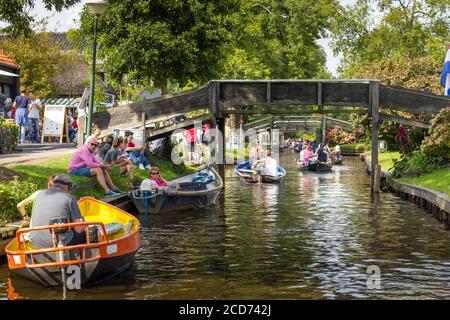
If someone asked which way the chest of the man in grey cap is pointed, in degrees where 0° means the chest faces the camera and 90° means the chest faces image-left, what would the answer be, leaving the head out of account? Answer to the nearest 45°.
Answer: approximately 225°

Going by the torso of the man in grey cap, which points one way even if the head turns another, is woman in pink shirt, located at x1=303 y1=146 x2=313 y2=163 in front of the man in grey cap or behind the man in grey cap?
in front

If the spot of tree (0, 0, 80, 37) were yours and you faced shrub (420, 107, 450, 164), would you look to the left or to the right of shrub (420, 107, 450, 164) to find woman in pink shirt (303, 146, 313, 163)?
left

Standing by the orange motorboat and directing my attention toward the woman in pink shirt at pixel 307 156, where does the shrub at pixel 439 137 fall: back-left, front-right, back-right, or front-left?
front-right

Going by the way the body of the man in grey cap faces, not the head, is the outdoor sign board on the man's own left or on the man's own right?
on the man's own left

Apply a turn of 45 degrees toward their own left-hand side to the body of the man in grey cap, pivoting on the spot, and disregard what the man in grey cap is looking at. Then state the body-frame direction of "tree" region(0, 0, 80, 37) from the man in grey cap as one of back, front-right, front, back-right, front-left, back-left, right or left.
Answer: front

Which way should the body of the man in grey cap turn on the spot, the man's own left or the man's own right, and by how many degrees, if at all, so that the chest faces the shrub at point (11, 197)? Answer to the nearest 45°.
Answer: approximately 45° to the man's own left

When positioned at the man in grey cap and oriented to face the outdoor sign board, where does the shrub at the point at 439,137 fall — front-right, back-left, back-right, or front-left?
front-right

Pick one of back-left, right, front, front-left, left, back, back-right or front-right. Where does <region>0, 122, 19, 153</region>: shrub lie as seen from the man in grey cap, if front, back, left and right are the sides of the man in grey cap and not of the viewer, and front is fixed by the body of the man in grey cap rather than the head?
front-left

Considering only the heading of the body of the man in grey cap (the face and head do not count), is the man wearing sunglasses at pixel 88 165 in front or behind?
in front

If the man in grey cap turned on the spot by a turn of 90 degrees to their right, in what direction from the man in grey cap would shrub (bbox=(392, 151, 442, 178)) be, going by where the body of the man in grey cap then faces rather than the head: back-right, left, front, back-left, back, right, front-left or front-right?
left

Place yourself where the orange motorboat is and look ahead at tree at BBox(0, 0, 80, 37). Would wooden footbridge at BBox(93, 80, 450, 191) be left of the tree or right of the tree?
right

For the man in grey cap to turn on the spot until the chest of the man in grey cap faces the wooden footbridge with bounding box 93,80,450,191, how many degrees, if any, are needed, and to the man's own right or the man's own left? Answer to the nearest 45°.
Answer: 0° — they already face it

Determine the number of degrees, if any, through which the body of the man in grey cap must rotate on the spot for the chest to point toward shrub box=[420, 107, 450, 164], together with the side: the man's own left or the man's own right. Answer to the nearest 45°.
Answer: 0° — they already face it

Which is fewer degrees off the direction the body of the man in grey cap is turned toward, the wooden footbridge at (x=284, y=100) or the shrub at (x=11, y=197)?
the wooden footbridge
